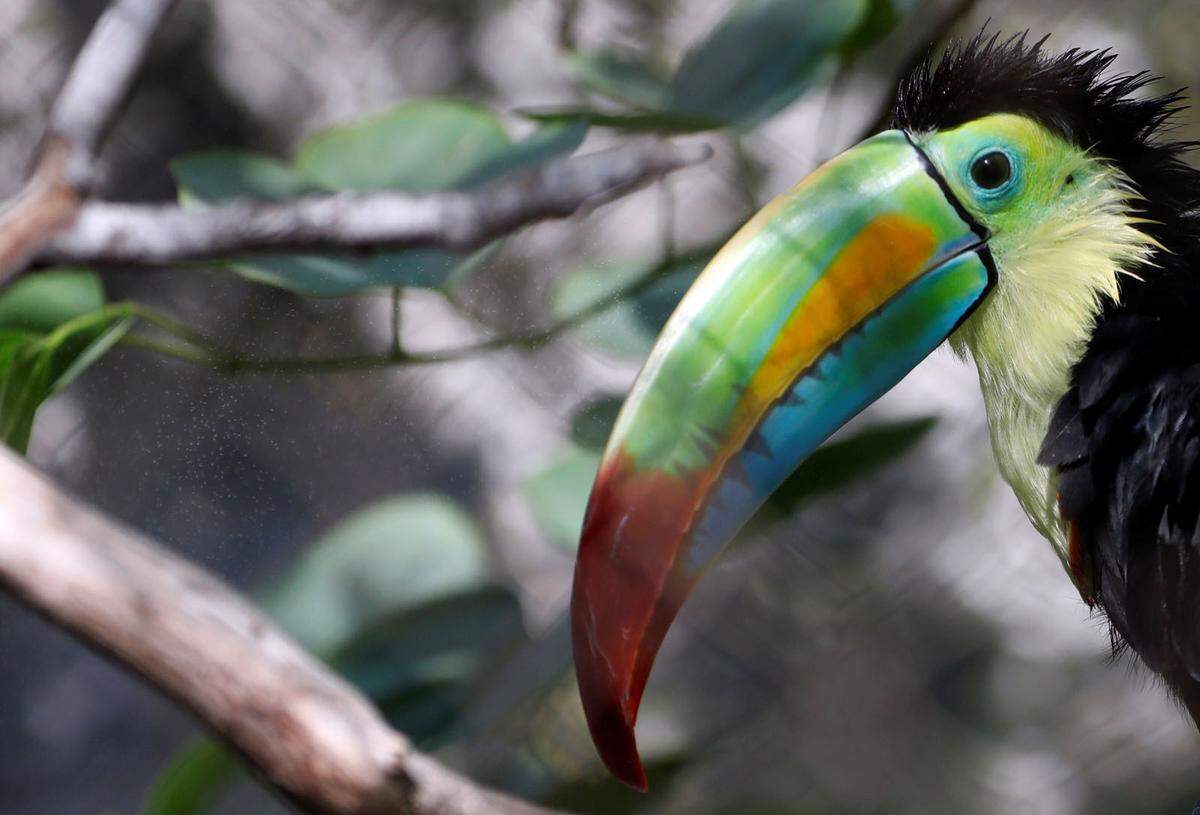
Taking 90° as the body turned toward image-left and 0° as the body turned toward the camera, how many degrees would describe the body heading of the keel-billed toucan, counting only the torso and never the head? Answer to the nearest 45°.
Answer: approximately 90°

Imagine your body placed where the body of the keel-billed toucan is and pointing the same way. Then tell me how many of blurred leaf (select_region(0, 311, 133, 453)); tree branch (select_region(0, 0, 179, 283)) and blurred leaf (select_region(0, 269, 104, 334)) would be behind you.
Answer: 0

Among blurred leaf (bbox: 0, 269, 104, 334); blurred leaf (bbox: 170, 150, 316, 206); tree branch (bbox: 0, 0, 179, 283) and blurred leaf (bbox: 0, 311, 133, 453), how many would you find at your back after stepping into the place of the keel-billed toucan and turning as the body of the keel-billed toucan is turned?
0

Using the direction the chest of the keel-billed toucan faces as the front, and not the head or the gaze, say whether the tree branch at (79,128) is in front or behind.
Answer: in front

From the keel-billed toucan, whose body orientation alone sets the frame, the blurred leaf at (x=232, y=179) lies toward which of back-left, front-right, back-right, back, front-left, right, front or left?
front
